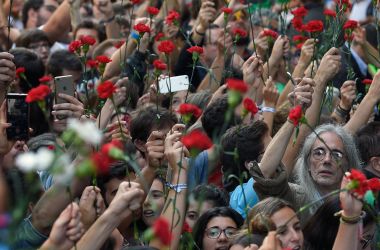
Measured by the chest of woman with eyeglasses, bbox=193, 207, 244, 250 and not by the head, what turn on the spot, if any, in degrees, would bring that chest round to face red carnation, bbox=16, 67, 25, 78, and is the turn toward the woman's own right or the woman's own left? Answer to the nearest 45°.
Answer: approximately 135° to the woman's own right

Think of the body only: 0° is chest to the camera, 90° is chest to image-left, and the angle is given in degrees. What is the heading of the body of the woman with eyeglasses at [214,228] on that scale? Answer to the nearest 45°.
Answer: approximately 0°

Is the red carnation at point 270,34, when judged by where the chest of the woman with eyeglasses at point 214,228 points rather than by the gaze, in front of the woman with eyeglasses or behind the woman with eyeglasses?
behind
